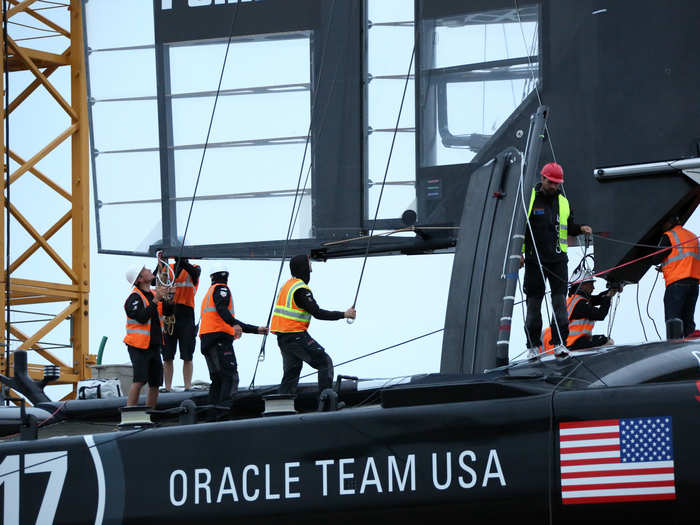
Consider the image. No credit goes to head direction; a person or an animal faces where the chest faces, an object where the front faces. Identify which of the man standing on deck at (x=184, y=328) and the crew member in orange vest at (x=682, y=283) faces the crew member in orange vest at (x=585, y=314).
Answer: the crew member in orange vest at (x=682, y=283)

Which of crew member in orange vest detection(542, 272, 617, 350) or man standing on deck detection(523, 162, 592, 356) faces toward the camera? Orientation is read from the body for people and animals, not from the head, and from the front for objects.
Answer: the man standing on deck

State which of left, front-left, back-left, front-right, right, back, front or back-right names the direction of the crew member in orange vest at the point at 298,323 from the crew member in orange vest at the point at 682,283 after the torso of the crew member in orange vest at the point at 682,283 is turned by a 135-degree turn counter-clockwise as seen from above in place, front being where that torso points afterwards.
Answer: right

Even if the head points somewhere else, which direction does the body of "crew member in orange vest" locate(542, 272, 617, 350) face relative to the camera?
to the viewer's right

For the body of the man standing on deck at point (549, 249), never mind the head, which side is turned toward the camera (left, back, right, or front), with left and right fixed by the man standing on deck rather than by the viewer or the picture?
front

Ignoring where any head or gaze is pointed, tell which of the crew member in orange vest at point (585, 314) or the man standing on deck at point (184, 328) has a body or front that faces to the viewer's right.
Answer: the crew member in orange vest

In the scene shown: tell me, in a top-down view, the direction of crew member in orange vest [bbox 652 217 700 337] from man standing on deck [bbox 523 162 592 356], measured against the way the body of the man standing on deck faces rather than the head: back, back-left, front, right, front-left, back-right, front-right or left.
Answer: back-left

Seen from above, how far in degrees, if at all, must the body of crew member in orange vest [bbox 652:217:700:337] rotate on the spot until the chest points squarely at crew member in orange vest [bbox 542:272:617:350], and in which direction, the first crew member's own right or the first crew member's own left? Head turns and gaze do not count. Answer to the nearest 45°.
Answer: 0° — they already face them

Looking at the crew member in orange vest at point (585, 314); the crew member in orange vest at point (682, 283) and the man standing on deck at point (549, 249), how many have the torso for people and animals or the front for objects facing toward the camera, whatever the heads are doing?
1

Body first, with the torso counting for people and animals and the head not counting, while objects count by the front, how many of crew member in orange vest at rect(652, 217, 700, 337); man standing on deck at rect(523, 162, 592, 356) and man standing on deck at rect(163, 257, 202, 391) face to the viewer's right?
0

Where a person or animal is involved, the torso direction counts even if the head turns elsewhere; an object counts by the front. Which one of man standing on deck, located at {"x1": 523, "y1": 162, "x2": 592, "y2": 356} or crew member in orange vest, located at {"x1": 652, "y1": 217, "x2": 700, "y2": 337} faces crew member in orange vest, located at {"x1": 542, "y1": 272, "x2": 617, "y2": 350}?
crew member in orange vest, located at {"x1": 652, "y1": 217, "x2": 700, "y2": 337}
